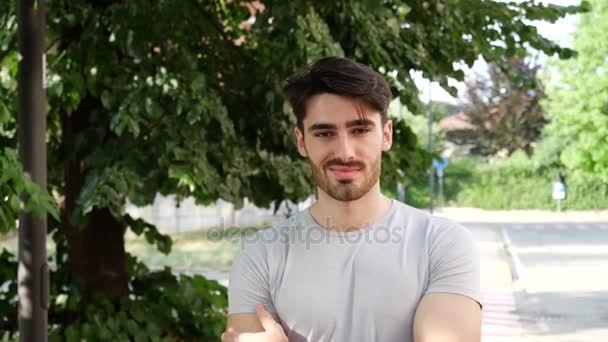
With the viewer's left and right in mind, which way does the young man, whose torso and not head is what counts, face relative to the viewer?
facing the viewer

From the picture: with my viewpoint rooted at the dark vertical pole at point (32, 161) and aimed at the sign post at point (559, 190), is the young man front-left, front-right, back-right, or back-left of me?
back-right

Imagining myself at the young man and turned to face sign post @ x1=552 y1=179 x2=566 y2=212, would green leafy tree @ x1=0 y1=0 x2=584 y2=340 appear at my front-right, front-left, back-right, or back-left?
front-left

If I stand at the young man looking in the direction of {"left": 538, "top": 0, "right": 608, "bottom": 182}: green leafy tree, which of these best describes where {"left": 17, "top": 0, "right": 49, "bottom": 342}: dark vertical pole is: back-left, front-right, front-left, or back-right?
front-left

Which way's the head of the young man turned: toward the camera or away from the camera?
toward the camera

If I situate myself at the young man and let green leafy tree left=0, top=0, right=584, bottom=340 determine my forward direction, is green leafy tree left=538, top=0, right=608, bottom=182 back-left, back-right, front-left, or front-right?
front-right

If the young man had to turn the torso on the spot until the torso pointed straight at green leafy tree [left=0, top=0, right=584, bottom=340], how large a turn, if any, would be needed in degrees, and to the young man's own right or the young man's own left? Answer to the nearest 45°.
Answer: approximately 180°

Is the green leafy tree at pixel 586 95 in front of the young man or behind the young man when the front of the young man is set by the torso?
behind

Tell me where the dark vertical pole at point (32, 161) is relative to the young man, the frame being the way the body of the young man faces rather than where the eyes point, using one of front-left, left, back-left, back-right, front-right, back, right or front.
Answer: back-right
